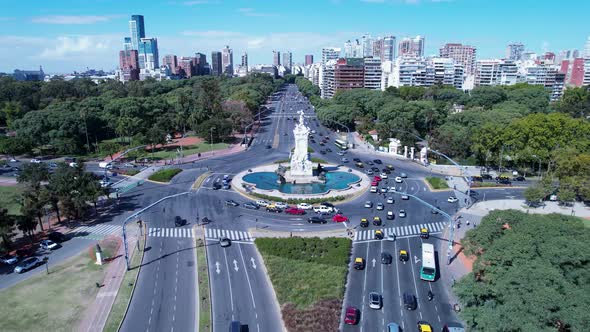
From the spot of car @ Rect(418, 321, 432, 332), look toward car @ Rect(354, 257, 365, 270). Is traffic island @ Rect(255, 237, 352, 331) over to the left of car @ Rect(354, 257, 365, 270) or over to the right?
left

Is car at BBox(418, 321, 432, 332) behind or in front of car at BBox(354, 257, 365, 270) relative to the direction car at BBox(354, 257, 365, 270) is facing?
behind

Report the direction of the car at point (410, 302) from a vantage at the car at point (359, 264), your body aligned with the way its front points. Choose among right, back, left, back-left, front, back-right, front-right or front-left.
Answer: back-right

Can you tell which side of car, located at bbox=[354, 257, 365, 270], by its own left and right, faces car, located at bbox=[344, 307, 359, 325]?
back

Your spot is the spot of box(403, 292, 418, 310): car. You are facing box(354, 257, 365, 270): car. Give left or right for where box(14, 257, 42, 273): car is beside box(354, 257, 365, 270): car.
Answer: left

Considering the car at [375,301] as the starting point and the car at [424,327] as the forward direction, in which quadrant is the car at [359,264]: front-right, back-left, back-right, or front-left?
back-left

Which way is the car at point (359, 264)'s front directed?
away from the camera
